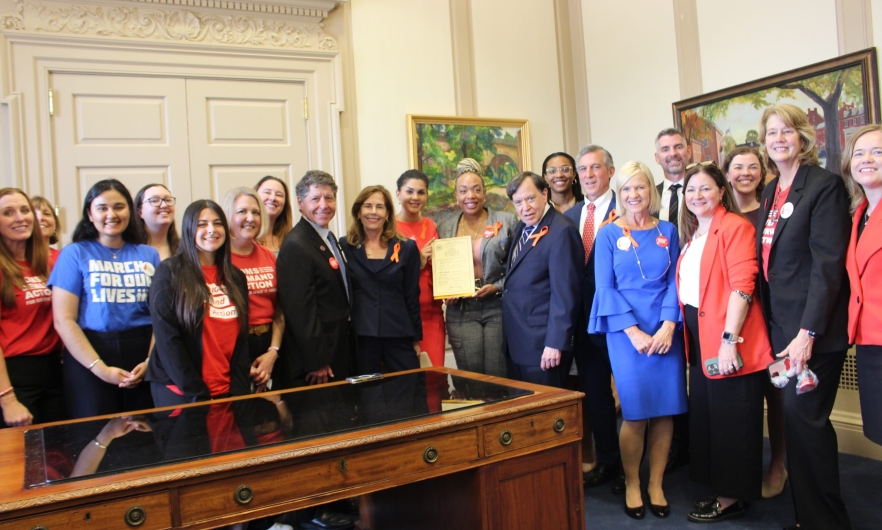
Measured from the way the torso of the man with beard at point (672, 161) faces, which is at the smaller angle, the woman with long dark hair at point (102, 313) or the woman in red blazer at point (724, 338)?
the woman in red blazer

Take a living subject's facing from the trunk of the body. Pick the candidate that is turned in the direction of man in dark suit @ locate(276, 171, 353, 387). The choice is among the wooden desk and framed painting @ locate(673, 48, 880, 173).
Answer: the framed painting

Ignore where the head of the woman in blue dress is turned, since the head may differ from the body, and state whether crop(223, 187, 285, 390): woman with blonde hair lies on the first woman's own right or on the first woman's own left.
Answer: on the first woman's own right

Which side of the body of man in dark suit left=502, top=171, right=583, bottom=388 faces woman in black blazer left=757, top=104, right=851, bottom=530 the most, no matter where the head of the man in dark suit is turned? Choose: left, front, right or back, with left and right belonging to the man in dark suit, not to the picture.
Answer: left

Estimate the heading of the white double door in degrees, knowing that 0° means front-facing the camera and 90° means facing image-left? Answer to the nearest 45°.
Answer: approximately 0°

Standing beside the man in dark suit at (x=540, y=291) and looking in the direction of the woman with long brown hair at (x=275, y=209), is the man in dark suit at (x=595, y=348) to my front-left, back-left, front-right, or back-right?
back-right

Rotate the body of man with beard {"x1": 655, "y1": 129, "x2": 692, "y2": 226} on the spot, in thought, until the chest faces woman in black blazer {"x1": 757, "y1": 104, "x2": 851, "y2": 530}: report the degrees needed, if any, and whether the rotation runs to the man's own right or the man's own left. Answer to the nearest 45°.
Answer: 0° — they already face them
